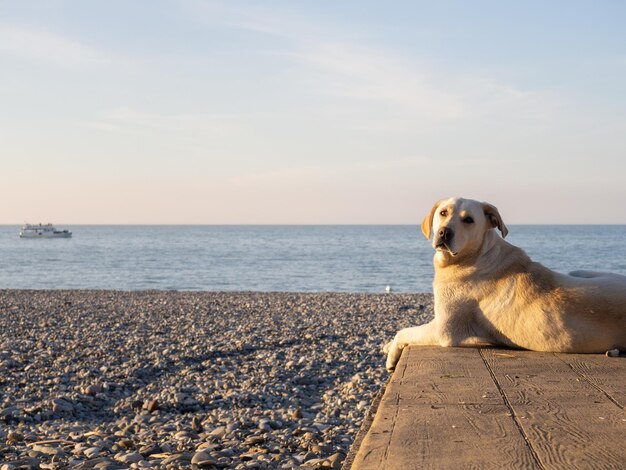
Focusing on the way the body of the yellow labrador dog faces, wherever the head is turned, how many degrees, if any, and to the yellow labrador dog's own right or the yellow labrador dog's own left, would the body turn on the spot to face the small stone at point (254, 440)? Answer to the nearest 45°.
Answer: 0° — it already faces it

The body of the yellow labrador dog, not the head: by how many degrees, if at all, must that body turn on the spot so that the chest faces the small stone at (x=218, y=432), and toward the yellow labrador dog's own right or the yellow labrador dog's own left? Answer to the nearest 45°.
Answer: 0° — it already faces it

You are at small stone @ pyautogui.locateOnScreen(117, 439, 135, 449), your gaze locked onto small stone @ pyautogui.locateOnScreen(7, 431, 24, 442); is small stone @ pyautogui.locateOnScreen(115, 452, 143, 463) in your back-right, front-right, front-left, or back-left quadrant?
back-left

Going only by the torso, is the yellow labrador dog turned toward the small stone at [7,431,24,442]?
yes

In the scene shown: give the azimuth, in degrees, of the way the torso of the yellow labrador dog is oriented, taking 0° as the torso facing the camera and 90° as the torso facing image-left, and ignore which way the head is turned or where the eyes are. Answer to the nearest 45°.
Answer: approximately 90°

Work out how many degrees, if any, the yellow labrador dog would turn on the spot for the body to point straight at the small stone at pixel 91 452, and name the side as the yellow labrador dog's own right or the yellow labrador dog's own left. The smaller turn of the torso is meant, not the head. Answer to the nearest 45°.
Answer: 0° — it already faces it

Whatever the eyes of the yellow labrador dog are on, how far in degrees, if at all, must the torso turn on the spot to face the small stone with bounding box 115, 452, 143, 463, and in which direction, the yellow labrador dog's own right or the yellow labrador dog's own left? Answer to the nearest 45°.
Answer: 0° — it already faces it
